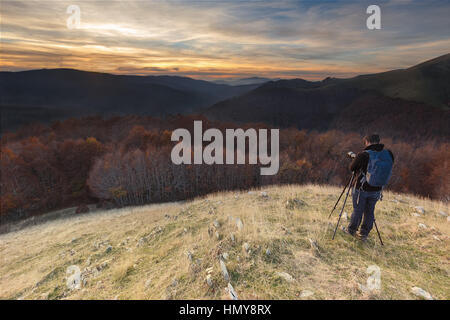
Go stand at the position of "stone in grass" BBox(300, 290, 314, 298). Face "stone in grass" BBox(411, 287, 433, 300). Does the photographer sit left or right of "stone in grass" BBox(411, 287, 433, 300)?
left

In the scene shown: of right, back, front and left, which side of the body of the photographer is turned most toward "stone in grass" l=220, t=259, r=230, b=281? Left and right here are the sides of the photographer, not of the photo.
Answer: left

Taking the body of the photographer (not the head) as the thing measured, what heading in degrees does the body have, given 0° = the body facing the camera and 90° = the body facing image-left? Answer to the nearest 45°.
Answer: approximately 135°

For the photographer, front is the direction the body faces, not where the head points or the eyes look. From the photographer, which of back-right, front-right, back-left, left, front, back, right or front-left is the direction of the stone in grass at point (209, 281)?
left

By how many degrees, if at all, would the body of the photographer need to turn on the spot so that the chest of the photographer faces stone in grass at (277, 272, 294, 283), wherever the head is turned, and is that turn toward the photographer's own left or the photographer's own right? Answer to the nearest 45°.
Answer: approximately 90° to the photographer's own left

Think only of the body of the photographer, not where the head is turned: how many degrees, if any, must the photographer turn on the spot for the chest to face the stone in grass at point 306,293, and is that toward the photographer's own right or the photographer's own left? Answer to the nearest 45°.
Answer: approximately 135° to the photographer's own left
